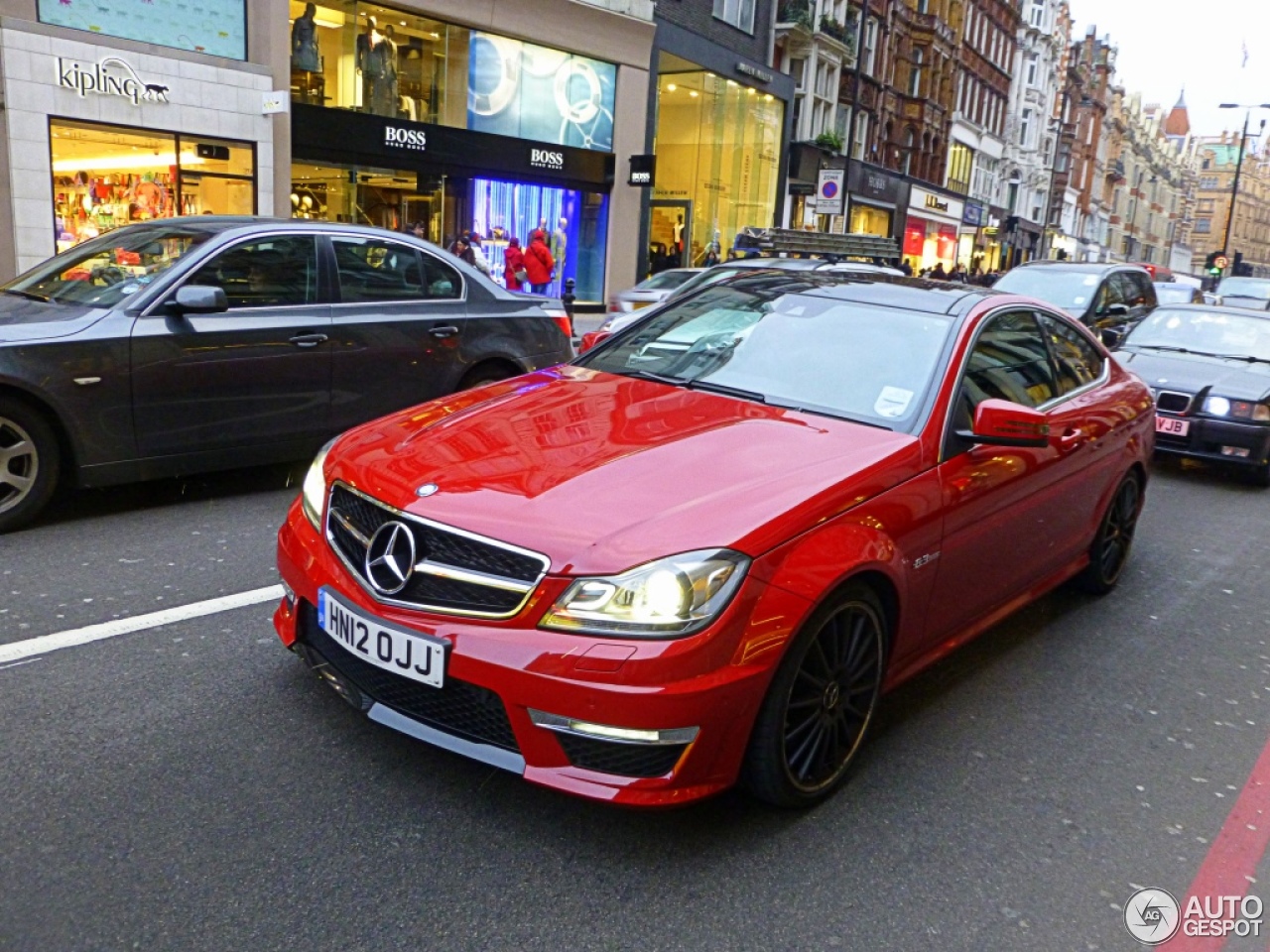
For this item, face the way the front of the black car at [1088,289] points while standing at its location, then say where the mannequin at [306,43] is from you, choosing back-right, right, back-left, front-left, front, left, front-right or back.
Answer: front-right

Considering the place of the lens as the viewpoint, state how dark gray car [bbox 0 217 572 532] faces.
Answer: facing the viewer and to the left of the viewer

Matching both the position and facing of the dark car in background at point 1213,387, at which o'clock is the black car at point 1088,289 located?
The black car is roughly at 4 o'clock from the dark car in background.

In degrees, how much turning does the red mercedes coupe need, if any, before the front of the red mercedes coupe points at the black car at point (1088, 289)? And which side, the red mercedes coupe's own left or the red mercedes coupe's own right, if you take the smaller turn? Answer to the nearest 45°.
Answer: approximately 135° to the red mercedes coupe's own right

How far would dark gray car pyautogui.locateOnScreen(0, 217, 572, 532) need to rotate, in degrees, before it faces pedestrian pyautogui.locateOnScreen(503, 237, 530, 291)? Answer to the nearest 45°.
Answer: approximately 135° to its right

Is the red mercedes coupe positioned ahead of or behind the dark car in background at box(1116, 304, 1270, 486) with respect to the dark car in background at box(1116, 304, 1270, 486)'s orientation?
ahead

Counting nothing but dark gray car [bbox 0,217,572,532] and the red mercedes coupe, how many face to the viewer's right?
0

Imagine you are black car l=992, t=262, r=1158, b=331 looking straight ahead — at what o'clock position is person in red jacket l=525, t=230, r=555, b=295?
The person in red jacket is roughly at 2 o'clock from the black car.

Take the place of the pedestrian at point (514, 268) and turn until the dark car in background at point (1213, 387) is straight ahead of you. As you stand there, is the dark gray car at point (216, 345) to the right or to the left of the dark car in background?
right

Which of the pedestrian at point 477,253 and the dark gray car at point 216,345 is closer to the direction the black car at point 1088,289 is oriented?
the dark gray car

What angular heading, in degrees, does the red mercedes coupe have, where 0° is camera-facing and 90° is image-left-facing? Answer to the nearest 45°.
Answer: approximately 45°

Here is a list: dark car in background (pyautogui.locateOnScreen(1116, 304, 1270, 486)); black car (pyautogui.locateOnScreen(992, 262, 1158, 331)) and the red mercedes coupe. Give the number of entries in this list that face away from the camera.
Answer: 0

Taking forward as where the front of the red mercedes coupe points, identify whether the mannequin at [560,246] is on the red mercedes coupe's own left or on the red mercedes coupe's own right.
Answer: on the red mercedes coupe's own right

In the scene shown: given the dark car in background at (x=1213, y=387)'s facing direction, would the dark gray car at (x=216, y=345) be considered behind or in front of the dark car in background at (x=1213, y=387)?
in front
